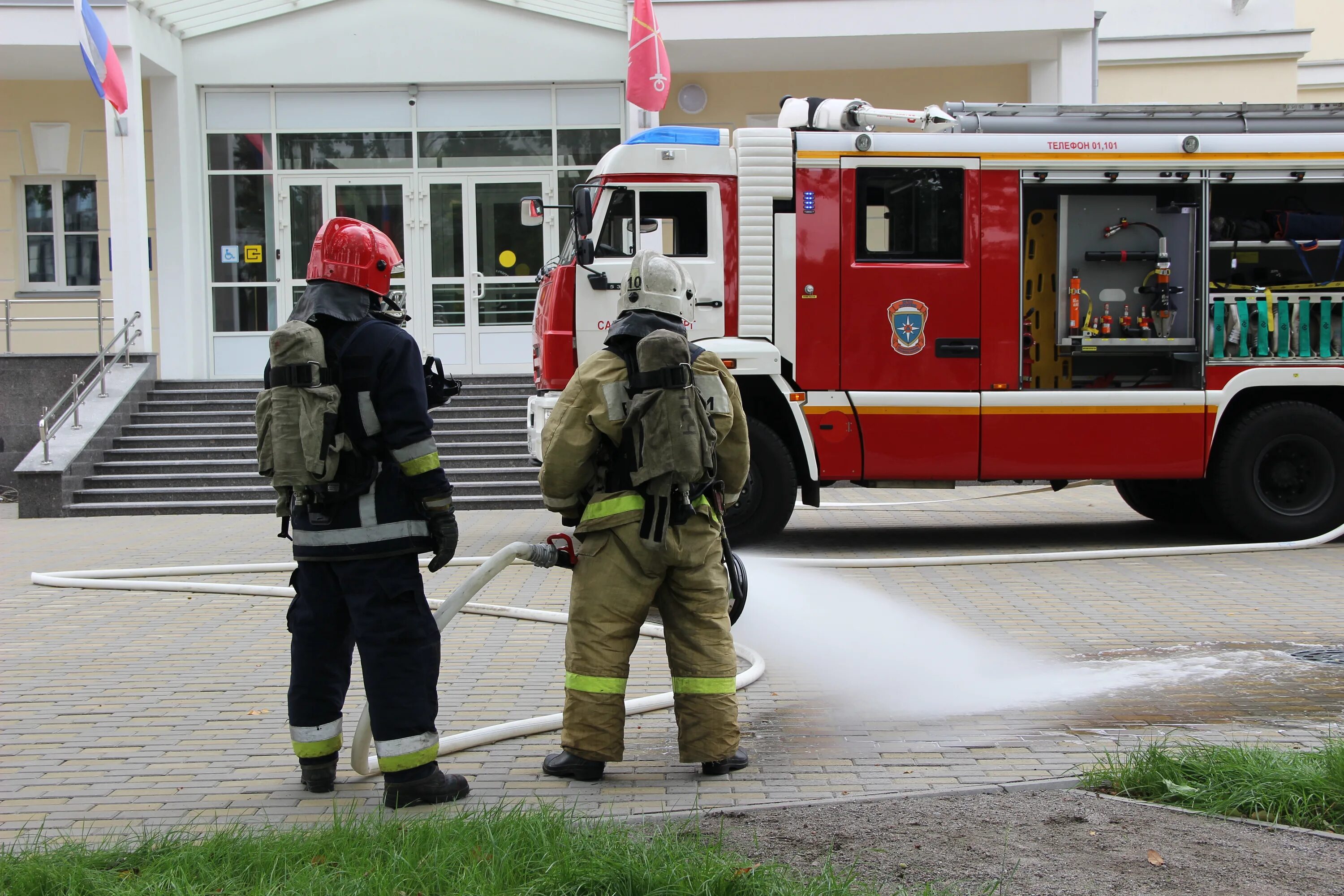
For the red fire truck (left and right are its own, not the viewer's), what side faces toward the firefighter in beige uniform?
left

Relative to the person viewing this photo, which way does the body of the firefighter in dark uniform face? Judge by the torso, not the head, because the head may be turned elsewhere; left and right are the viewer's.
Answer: facing away from the viewer and to the right of the viewer

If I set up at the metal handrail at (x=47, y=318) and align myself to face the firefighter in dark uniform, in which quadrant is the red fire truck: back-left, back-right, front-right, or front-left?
front-left

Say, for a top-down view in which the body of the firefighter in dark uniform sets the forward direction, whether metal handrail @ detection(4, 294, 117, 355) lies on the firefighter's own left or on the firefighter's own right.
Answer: on the firefighter's own left

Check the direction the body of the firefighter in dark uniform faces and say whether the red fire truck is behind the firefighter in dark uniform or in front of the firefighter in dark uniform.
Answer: in front

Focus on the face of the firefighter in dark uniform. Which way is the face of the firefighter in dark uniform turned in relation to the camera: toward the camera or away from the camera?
away from the camera

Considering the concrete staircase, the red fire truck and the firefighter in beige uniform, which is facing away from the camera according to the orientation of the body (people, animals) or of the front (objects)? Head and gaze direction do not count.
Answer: the firefighter in beige uniform

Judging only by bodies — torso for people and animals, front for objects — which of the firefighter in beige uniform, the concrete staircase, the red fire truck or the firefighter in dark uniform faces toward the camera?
the concrete staircase

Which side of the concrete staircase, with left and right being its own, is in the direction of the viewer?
front

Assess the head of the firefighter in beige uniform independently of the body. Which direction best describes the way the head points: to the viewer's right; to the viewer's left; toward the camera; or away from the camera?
away from the camera

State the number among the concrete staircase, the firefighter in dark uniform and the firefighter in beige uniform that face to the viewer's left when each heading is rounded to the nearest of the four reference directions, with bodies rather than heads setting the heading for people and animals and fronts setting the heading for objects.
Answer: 0

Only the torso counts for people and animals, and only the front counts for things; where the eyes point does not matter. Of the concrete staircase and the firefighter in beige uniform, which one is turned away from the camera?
the firefighter in beige uniform

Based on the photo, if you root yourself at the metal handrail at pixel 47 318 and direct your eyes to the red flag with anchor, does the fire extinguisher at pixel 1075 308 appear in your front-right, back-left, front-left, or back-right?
front-right

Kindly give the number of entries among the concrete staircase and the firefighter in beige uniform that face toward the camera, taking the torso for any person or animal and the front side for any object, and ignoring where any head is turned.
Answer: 1

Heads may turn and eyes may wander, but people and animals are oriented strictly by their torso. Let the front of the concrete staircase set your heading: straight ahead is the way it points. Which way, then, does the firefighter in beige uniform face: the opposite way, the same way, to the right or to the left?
the opposite way

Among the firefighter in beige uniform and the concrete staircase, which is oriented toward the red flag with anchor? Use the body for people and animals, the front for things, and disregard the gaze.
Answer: the firefighter in beige uniform

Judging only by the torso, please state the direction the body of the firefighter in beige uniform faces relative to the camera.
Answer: away from the camera

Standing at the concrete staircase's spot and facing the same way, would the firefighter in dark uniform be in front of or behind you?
in front
